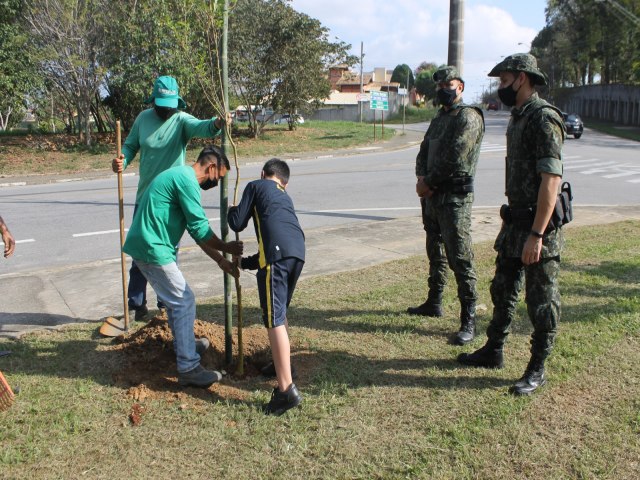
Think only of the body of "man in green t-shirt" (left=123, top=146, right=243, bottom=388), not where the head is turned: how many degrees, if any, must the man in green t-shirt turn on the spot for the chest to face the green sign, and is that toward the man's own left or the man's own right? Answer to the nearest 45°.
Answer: approximately 90° to the man's own left

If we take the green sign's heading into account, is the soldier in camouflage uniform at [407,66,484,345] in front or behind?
in front

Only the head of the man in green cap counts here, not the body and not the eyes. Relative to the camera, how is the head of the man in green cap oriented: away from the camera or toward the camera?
toward the camera

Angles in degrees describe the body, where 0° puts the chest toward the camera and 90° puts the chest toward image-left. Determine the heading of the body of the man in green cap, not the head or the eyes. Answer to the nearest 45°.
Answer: approximately 0°

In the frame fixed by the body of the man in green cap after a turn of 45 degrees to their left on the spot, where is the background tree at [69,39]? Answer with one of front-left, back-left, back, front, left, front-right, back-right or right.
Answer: back-left

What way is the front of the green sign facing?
toward the camera

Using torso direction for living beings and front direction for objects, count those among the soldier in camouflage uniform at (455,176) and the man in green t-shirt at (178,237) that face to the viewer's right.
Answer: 1

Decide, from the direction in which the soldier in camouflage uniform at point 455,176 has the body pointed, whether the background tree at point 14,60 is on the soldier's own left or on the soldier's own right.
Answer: on the soldier's own right

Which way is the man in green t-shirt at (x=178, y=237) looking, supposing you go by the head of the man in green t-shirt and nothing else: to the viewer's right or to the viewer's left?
to the viewer's right

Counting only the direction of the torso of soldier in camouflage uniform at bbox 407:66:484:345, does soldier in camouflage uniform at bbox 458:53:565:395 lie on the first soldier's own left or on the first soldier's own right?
on the first soldier's own left

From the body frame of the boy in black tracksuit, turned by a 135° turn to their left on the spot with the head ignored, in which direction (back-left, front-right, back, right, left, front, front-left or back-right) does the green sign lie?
back

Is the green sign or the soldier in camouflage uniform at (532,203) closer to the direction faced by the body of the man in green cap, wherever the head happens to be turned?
the soldier in camouflage uniform

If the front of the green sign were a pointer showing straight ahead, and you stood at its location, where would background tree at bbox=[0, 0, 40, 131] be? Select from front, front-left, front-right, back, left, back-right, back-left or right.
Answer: front-right

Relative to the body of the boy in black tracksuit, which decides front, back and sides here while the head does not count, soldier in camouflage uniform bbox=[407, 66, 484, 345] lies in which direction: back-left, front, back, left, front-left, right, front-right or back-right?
right

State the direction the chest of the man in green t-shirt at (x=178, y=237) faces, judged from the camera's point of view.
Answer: to the viewer's right
